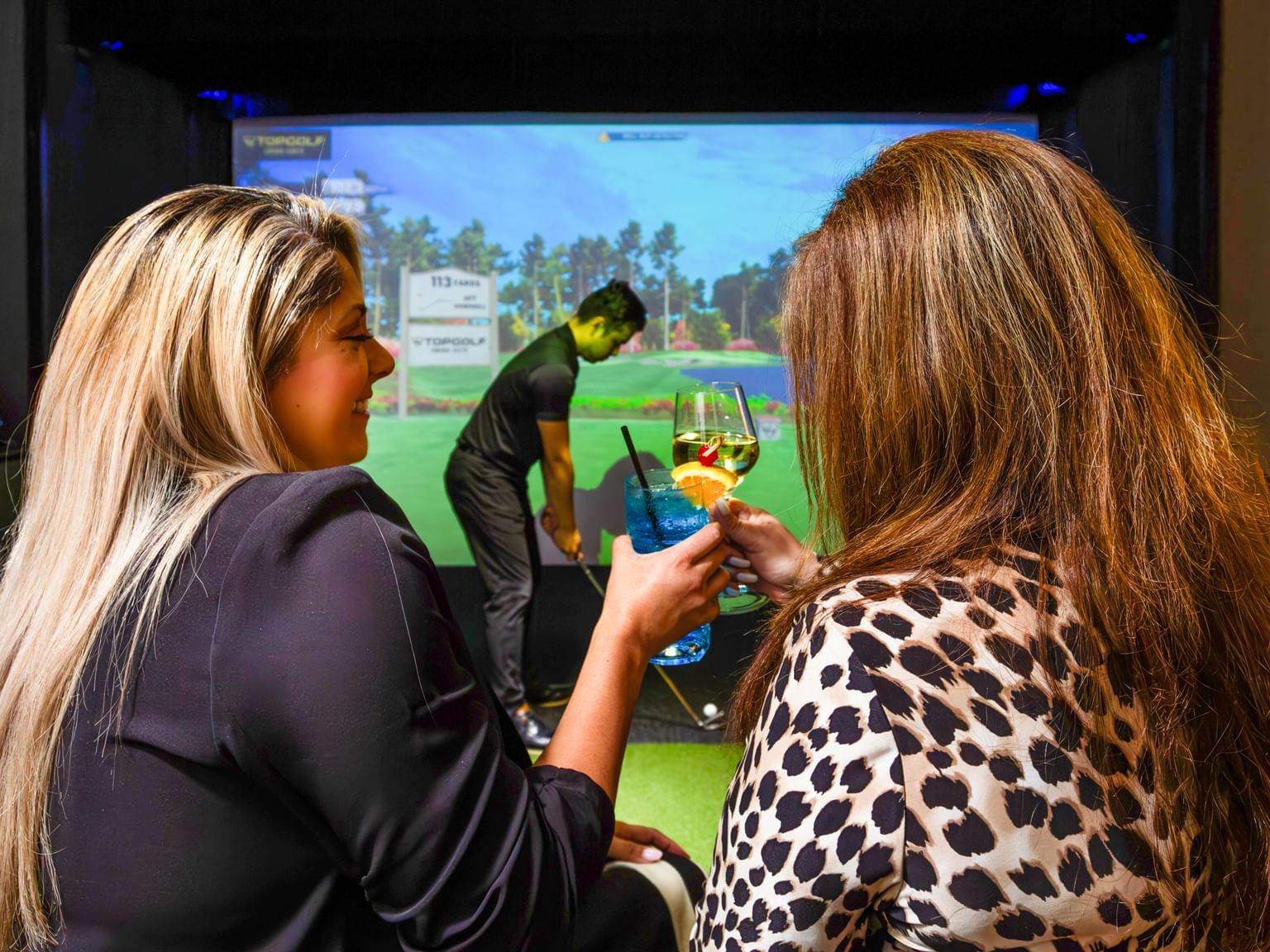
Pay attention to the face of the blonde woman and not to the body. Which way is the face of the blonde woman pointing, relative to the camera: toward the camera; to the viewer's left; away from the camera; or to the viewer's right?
to the viewer's right

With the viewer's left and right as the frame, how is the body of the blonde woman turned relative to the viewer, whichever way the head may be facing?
facing away from the viewer and to the right of the viewer

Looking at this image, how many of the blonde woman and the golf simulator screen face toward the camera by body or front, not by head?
1

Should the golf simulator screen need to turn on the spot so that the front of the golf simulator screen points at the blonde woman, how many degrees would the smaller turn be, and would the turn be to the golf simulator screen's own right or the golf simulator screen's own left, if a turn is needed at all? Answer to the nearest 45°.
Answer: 0° — it already faces them

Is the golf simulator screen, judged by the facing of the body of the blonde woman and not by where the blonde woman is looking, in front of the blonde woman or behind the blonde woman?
in front
